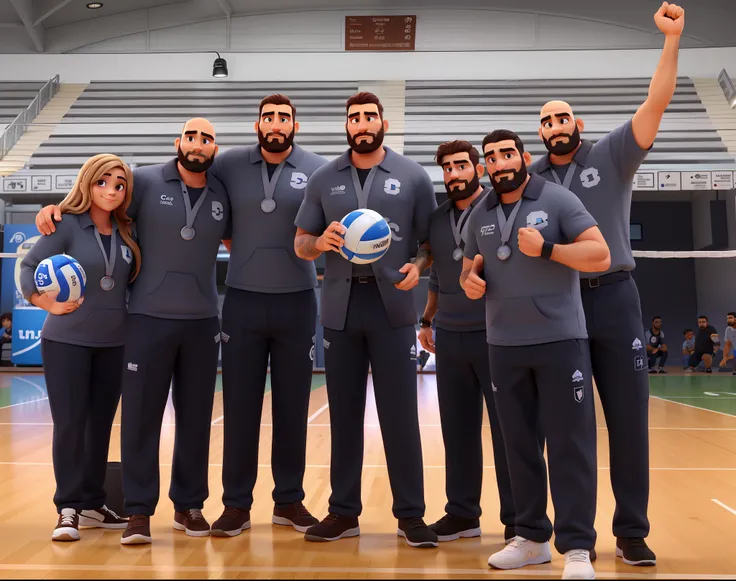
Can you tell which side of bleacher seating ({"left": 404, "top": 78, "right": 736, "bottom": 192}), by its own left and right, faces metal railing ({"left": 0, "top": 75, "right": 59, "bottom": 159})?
right

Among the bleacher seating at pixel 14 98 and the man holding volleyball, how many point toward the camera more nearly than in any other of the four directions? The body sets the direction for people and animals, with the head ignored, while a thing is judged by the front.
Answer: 2

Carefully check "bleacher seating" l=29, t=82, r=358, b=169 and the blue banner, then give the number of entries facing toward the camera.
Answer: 2

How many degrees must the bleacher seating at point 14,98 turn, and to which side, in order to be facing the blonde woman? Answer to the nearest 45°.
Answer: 0° — it already faces them

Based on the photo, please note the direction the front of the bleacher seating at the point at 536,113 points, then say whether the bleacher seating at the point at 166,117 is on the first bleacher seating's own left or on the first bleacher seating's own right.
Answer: on the first bleacher seating's own right

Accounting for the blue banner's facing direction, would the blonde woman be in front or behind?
in front

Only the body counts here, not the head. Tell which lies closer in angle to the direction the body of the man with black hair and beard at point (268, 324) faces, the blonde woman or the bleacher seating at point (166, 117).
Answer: the blonde woman
